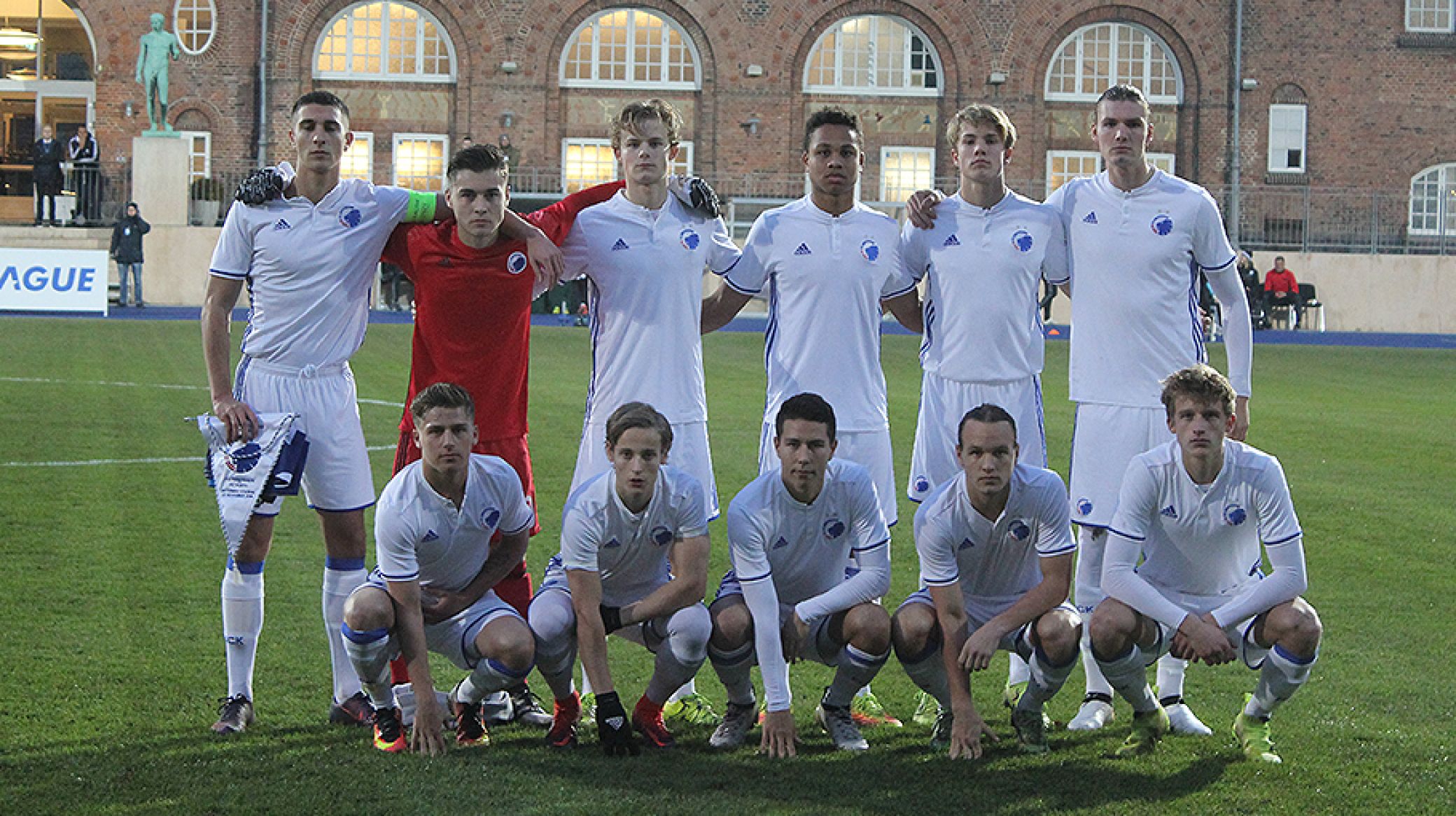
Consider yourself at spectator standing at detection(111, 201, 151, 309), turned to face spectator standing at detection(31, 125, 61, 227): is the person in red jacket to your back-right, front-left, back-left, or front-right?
back-right

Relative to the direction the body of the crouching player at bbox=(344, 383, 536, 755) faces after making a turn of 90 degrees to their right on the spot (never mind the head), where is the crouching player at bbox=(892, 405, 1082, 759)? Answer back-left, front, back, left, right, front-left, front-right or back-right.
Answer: back

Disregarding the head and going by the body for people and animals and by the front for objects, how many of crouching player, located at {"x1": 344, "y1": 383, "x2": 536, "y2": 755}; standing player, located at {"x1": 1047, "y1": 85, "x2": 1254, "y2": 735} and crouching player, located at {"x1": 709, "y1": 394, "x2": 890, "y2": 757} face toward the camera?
3

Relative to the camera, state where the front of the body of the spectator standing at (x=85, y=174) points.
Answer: toward the camera

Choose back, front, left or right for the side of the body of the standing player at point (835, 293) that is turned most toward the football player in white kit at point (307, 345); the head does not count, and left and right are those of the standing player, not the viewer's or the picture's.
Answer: right

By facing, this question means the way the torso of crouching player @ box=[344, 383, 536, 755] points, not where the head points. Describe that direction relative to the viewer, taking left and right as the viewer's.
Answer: facing the viewer

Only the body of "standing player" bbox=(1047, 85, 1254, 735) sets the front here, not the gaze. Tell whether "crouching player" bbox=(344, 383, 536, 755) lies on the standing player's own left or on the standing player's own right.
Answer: on the standing player's own right

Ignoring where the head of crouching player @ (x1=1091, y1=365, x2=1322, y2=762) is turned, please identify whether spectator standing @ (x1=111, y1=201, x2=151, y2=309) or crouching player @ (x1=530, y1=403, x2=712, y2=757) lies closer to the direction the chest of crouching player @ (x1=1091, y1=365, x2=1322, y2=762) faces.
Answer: the crouching player

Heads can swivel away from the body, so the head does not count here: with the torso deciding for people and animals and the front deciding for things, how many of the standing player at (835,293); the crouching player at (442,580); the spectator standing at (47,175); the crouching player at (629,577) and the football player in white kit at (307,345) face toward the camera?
5

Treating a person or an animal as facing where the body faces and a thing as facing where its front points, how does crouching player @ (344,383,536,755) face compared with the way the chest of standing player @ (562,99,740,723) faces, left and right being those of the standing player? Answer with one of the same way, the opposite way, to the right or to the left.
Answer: the same way

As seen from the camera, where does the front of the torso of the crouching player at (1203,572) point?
toward the camera

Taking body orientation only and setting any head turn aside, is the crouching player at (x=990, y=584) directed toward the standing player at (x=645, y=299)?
no

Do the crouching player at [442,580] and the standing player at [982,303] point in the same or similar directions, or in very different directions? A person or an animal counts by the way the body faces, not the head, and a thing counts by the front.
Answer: same or similar directions

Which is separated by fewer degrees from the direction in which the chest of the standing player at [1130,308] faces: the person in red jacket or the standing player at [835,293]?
the standing player

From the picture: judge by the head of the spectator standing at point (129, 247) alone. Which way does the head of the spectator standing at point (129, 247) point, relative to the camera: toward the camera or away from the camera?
toward the camera

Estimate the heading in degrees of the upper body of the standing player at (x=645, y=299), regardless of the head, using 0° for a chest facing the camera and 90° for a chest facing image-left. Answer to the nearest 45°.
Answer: approximately 0°

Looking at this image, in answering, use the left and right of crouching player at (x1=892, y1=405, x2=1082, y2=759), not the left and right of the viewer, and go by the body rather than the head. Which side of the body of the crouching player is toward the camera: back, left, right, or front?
front

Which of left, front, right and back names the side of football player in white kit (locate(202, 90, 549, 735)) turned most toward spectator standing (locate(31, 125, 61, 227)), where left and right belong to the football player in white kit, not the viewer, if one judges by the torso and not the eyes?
back

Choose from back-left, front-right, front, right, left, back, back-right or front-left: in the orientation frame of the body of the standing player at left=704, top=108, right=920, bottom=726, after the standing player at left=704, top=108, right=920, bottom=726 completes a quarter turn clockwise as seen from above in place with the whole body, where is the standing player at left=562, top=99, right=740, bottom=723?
front

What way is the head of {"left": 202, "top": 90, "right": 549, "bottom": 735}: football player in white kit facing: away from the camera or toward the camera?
toward the camera
